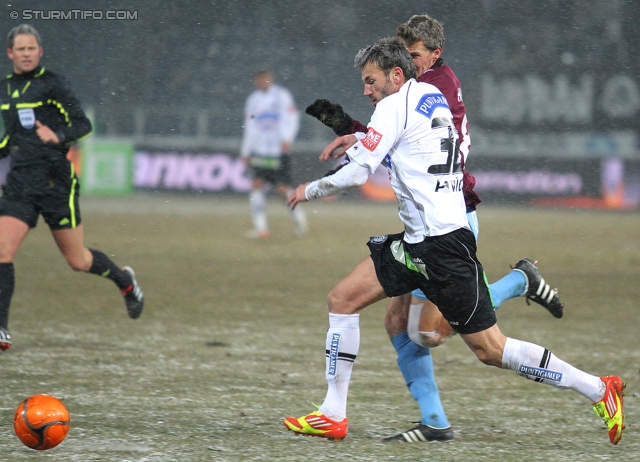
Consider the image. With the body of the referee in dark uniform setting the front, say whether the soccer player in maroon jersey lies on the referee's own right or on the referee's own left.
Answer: on the referee's own left

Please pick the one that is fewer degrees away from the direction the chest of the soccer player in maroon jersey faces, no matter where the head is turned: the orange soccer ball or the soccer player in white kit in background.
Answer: the orange soccer ball

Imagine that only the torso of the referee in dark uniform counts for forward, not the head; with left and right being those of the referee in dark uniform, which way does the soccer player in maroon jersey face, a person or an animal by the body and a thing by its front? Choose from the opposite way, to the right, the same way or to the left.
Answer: to the right

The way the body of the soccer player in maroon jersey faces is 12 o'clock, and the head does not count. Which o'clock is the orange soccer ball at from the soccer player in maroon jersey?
The orange soccer ball is roughly at 11 o'clock from the soccer player in maroon jersey.

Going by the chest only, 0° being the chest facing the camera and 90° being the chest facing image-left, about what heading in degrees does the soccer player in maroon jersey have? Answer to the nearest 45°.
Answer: approximately 90°

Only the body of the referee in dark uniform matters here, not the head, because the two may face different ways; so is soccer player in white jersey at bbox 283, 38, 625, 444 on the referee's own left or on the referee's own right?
on the referee's own left

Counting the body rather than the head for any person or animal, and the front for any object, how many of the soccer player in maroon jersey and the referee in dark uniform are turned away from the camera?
0

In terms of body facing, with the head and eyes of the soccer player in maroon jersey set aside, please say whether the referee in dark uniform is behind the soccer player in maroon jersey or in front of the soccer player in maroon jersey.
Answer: in front
